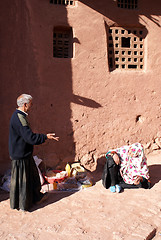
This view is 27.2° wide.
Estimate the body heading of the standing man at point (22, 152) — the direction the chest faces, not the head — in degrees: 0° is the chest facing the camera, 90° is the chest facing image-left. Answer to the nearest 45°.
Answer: approximately 270°

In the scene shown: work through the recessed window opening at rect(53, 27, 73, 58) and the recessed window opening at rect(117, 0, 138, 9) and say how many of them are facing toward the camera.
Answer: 2

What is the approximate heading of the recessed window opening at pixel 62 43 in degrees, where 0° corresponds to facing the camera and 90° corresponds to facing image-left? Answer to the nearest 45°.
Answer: approximately 0°

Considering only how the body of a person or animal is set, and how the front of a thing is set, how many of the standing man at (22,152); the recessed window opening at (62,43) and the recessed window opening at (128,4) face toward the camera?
2

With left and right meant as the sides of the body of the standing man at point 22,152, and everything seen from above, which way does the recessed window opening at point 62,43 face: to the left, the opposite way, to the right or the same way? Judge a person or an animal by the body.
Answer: to the right

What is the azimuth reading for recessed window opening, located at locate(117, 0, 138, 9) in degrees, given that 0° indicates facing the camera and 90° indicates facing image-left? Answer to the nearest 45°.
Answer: approximately 0°

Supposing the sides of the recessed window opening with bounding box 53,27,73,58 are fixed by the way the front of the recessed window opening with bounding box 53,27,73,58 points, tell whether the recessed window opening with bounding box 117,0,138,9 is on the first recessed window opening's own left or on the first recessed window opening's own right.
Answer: on the first recessed window opening's own left

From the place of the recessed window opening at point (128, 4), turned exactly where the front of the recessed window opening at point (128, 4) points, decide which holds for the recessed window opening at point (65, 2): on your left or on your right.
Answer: on your right
